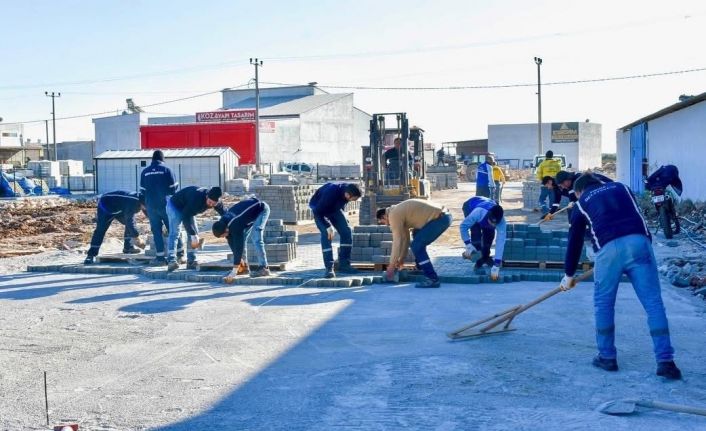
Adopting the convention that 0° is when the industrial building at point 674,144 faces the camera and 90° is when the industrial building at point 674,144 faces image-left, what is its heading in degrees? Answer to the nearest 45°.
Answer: approximately 45°

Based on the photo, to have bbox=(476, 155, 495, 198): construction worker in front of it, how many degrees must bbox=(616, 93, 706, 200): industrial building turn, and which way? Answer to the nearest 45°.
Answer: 0° — it already faces them

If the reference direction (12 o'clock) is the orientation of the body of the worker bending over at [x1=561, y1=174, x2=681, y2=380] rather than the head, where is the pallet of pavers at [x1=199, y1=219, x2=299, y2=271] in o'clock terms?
The pallet of pavers is roughly at 12 o'clock from the worker bending over.

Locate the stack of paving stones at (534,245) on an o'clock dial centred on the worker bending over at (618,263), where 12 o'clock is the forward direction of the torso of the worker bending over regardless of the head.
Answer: The stack of paving stones is roughly at 1 o'clock from the worker bending over.

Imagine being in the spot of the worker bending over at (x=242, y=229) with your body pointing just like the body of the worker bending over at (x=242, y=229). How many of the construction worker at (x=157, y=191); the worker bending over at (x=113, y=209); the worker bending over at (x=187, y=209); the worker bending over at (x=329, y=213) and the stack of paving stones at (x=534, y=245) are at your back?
2

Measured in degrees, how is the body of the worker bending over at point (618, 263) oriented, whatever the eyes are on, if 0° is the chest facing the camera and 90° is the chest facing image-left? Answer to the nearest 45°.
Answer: approximately 135°

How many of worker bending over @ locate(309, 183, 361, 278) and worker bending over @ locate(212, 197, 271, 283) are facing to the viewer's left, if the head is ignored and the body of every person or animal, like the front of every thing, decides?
1

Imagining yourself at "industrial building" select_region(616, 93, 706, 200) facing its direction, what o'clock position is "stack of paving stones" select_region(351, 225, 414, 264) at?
The stack of paving stones is roughly at 11 o'clock from the industrial building.

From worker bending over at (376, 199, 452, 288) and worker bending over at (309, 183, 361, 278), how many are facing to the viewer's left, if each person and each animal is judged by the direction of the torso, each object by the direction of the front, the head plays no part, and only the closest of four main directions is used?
1

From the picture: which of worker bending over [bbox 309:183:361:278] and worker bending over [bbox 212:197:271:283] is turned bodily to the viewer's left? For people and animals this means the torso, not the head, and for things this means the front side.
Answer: worker bending over [bbox 212:197:271:283]

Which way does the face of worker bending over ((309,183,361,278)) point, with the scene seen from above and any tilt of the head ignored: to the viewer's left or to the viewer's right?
to the viewer's right

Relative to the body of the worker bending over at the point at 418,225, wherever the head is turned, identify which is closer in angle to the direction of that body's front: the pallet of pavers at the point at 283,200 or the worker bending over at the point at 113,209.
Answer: the worker bending over

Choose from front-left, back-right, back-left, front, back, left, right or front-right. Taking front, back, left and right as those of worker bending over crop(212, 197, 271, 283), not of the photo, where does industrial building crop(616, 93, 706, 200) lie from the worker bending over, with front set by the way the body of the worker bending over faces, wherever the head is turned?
back-right

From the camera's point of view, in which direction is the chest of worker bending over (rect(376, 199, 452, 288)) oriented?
to the viewer's left

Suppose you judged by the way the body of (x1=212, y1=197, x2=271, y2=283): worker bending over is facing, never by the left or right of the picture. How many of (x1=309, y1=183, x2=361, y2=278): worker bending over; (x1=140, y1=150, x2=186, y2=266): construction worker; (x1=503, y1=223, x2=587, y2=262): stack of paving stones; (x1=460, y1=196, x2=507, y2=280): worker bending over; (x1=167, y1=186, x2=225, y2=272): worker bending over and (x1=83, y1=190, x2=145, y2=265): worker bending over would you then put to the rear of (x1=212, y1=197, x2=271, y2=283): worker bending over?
3

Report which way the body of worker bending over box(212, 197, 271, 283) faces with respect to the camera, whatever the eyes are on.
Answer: to the viewer's left
